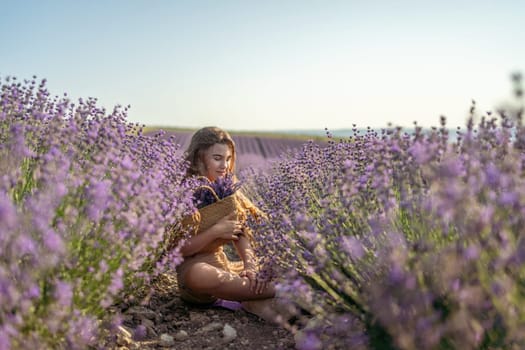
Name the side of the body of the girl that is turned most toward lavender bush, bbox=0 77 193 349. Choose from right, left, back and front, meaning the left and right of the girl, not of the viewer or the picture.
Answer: right

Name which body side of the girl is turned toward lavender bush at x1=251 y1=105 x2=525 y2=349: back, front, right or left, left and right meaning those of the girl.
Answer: front

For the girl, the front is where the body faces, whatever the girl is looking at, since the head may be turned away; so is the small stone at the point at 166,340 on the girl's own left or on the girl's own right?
on the girl's own right

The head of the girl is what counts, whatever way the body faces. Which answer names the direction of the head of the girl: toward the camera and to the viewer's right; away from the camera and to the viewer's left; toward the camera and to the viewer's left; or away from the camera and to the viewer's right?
toward the camera and to the viewer's right

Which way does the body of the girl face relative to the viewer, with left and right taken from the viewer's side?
facing the viewer and to the right of the viewer
